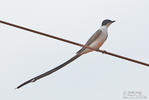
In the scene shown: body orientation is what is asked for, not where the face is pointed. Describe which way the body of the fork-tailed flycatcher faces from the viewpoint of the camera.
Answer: to the viewer's right
